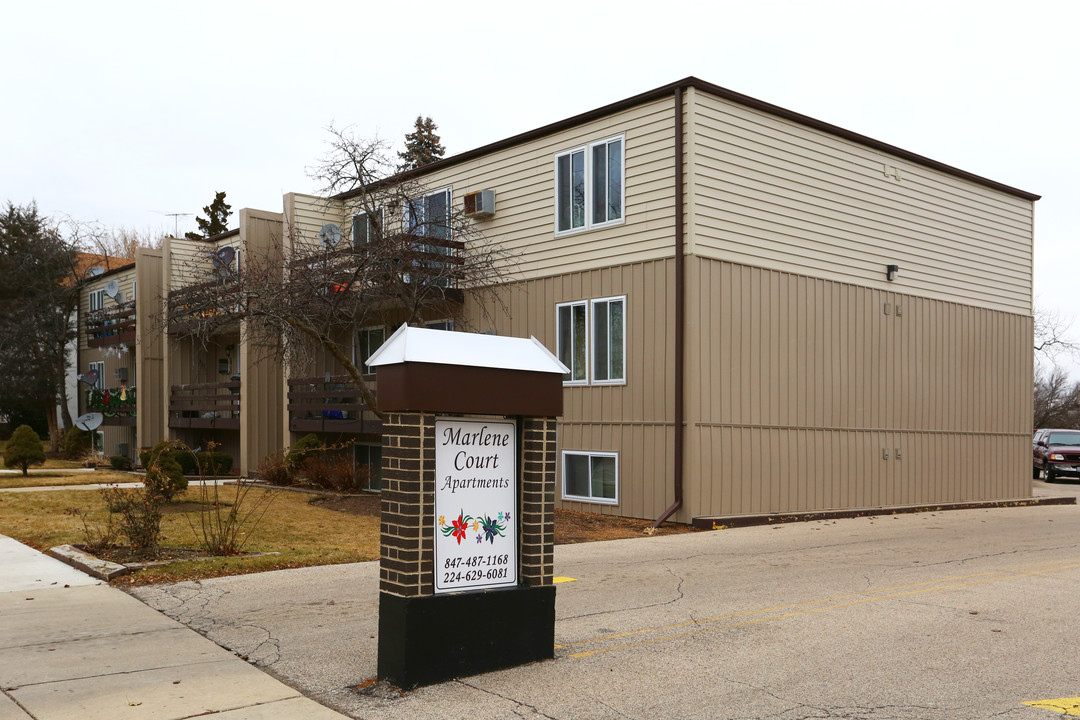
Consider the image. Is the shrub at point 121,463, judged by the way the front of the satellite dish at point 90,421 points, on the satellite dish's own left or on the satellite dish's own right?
on the satellite dish's own left

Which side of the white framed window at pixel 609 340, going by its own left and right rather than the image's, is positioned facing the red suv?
back

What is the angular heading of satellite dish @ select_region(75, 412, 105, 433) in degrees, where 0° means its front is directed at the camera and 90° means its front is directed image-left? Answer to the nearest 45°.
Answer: approximately 45°

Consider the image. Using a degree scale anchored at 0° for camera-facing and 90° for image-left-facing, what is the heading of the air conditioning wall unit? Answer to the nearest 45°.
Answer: approximately 45°

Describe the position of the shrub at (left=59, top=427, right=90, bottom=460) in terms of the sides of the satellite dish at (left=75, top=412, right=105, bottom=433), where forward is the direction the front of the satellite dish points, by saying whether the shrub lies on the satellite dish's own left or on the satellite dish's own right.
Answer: on the satellite dish's own right

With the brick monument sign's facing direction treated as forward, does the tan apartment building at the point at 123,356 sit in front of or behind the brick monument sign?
behind

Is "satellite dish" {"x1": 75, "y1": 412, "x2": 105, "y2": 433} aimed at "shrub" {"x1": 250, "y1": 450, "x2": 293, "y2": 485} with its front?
no

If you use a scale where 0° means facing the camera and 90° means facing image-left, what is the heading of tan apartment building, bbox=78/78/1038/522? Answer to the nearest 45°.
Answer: approximately 45°

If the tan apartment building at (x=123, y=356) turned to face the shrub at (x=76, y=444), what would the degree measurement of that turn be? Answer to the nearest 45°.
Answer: approximately 90° to its right

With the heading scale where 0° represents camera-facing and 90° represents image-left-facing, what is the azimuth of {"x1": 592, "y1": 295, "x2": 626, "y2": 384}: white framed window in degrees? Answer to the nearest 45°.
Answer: approximately 45°

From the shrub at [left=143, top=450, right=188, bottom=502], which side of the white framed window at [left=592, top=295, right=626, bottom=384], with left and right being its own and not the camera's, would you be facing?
right

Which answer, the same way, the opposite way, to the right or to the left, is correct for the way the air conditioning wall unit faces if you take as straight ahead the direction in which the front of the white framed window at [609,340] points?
the same way
